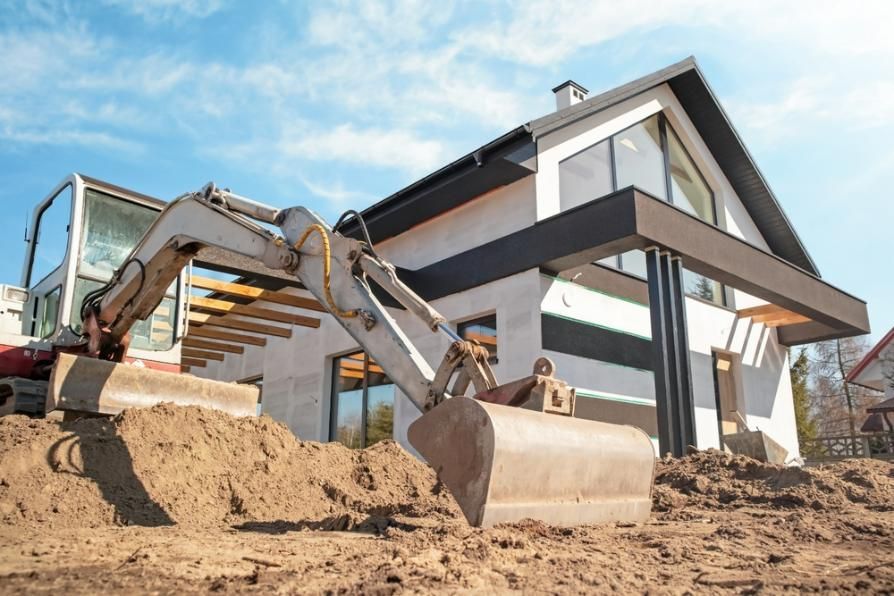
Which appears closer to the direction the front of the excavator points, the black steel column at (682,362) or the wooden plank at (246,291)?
the black steel column

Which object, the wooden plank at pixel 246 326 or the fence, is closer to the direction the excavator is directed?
the fence

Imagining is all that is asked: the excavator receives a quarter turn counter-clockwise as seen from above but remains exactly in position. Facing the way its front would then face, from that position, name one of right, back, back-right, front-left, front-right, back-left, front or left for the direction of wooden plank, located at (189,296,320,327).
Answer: front-left

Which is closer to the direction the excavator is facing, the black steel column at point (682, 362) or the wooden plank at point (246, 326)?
the black steel column

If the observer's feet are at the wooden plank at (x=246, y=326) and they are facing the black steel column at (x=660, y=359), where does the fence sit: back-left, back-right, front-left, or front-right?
front-left

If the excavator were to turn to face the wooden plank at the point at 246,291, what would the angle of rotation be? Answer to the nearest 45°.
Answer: approximately 135° to its left

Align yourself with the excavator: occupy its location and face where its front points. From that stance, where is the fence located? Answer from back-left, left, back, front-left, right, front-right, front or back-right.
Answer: left

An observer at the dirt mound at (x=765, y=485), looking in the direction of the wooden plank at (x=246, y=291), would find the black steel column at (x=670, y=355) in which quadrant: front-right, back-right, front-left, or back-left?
front-right

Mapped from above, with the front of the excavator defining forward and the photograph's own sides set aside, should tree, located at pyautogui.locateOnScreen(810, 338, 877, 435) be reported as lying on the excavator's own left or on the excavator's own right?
on the excavator's own left
